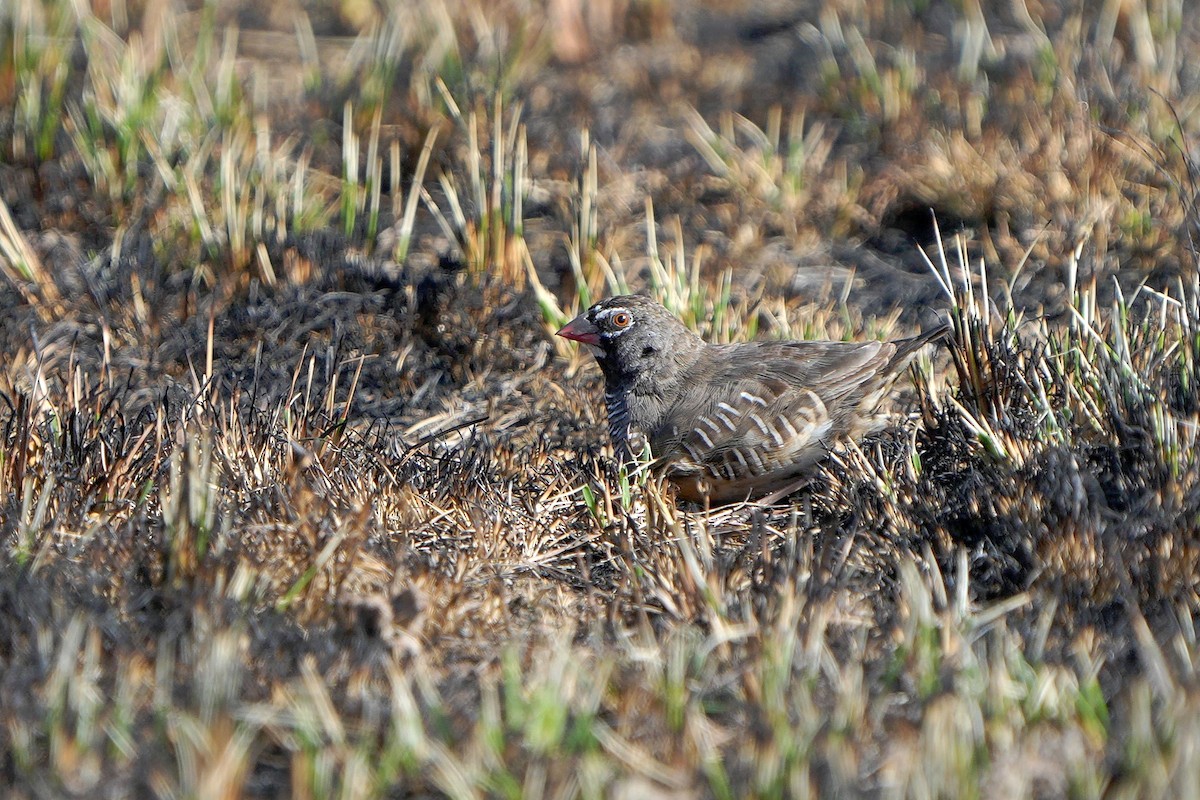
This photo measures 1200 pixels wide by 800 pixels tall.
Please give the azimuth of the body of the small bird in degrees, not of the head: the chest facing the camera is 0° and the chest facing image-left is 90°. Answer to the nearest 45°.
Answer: approximately 90°
